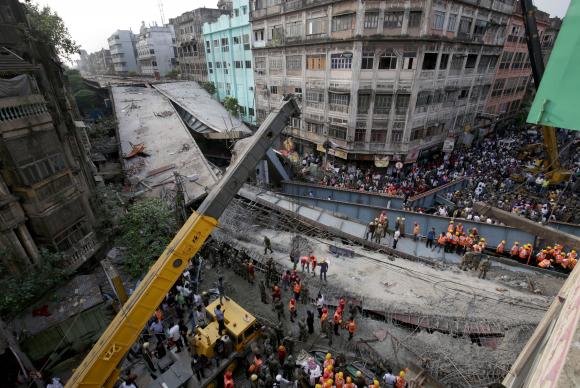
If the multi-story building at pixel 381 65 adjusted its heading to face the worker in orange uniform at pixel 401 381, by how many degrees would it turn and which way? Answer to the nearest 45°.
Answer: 0° — it already faces them

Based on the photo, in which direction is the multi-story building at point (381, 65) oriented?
toward the camera

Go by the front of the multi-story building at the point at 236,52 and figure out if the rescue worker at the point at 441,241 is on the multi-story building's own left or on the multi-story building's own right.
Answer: on the multi-story building's own left

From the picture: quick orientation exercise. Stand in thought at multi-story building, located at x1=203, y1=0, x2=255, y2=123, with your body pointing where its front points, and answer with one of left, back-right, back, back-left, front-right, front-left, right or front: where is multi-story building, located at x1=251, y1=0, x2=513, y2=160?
left

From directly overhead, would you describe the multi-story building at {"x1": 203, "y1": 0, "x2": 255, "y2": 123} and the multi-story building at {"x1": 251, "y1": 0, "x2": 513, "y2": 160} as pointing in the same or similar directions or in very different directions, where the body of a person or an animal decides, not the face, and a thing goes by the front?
same or similar directions

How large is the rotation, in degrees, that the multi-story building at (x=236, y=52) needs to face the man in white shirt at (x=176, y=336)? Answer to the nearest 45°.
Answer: approximately 45° to its left

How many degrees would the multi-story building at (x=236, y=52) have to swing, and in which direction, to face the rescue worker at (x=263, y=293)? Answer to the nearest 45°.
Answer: approximately 45° to its left

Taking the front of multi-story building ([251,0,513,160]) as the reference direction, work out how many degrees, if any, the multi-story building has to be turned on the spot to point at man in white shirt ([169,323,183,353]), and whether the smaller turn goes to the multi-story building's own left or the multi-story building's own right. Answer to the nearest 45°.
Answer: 0° — it already faces them

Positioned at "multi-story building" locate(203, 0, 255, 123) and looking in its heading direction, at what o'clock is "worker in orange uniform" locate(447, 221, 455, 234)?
The worker in orange uniform is roughly at 10 o'clock from the multi-story building.

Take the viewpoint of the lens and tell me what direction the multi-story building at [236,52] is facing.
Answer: facing the viewer and to the left of the viewer

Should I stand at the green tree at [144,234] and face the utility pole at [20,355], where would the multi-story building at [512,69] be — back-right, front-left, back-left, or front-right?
back-left

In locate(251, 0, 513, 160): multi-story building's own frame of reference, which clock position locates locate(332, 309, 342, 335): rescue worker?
The rescue worker is roughly at 12 o'clock from the multi-story building.

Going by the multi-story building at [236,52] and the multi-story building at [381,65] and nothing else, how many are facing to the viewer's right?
0

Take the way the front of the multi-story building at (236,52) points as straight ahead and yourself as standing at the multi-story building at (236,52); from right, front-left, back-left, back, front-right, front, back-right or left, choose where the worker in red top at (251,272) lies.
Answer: front-left

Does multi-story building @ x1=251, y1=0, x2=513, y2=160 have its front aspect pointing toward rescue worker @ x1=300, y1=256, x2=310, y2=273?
yes
